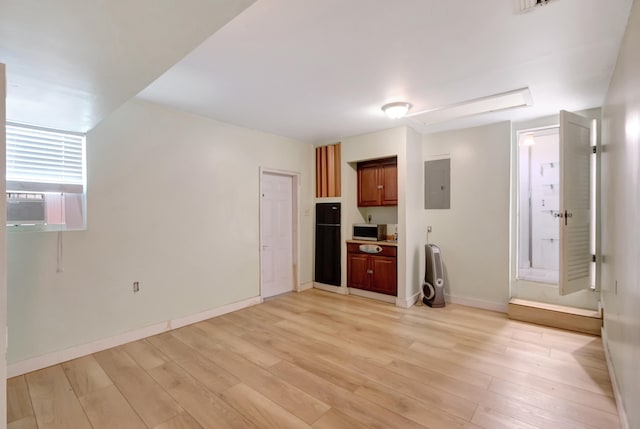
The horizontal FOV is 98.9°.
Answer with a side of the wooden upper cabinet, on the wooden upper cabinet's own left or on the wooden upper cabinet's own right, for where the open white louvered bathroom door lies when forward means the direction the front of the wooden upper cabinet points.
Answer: on the wooden upper cabinet's own left

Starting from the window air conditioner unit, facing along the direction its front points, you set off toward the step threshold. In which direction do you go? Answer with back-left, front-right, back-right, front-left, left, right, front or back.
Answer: front-left

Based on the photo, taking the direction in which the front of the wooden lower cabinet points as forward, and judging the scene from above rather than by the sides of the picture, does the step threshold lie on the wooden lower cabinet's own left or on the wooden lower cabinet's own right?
on the wooden lower cabinet's own left

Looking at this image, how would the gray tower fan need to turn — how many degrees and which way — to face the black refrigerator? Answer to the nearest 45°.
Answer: approximately 135° to its right

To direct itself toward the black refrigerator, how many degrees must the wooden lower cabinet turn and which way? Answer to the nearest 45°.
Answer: approximately 90° to its right

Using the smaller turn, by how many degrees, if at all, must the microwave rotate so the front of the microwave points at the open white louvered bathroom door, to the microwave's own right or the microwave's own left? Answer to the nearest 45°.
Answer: approximately 45° to the microwave's own left

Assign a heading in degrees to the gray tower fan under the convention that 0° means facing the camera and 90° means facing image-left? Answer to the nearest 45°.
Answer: approximately 315°
